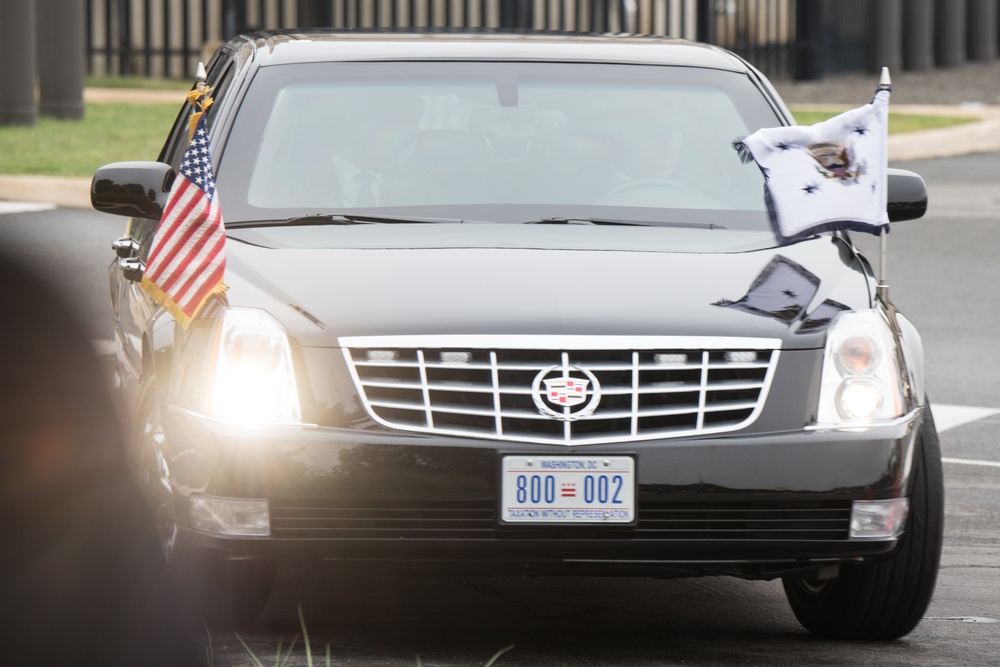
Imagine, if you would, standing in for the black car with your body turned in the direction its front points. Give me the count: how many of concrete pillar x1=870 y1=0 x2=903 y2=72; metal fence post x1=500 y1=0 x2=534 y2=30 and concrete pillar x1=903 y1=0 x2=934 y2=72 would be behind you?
3

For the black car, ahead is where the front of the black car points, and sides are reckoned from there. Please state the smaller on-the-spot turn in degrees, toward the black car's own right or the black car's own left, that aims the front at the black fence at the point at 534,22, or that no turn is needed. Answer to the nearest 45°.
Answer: approximately 180°

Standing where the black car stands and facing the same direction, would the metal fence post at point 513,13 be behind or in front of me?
behind

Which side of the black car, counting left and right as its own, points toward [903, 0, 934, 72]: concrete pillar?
back

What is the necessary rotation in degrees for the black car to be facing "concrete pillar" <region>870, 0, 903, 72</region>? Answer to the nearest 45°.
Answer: approximately 180°

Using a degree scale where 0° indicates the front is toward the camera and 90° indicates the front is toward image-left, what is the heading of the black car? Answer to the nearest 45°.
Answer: approximately 0°

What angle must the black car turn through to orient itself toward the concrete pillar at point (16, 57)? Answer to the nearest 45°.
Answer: approximately 180°

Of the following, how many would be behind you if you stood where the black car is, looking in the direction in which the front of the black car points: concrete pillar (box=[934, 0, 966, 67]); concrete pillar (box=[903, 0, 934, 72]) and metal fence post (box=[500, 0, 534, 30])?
3
